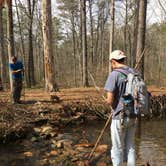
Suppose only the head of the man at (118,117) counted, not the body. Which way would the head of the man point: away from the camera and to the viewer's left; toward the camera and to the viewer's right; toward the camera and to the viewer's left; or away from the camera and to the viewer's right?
away from the camera and to the viewer's left

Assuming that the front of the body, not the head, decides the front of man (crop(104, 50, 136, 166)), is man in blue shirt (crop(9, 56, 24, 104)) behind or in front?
in front

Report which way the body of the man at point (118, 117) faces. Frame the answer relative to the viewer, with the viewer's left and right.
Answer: facing away from the viewer and to the left of the viewer
